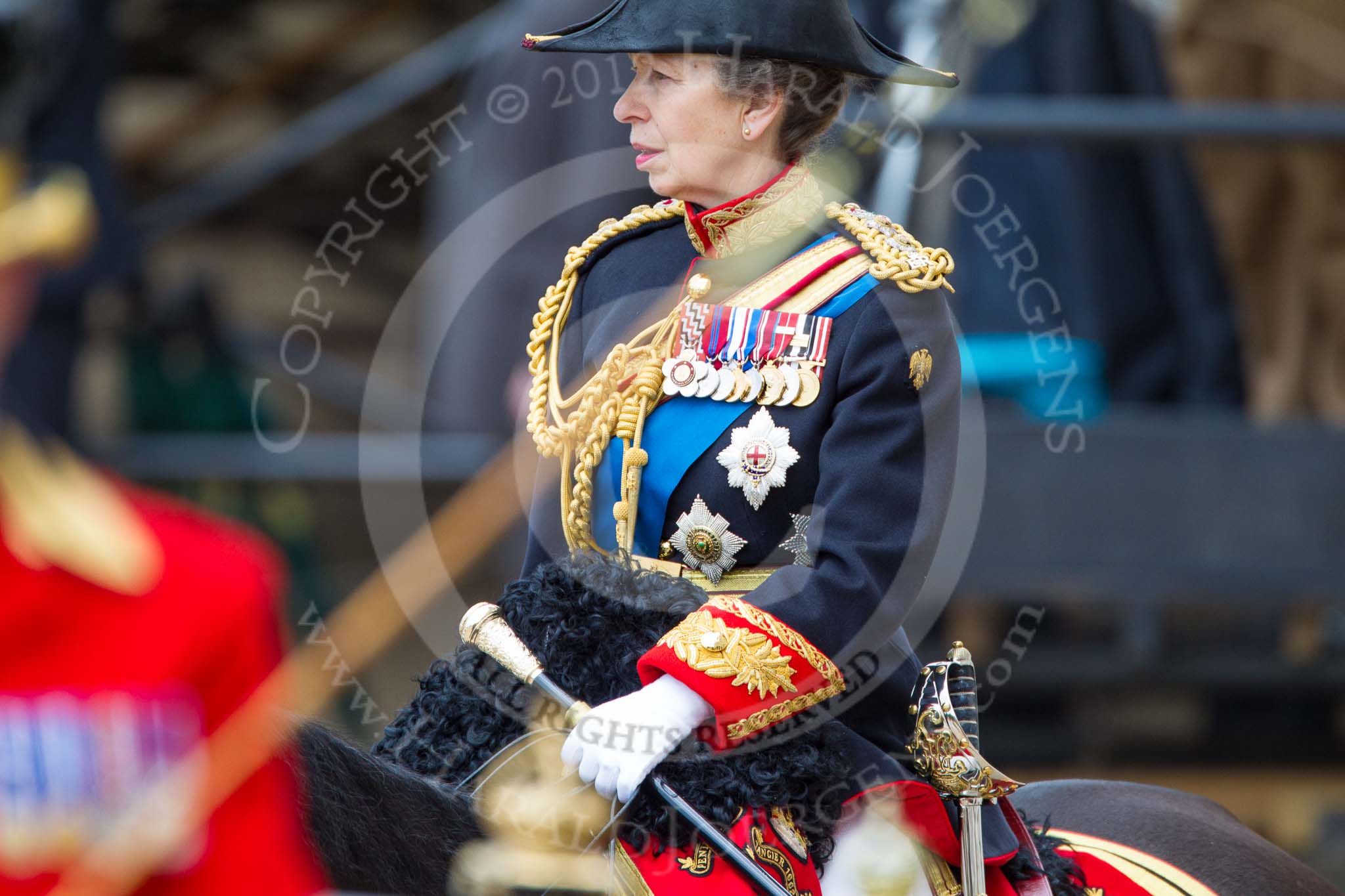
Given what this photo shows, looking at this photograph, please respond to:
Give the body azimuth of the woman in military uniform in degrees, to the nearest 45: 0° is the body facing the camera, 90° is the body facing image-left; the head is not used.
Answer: approximately 45°

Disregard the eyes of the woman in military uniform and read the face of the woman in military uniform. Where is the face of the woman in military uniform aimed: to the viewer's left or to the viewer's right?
to the viewer's left
